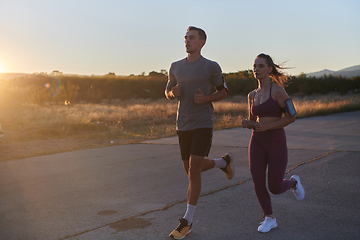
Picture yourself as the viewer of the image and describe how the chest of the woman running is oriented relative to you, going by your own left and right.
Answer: facing the viewer and to the left of the viewer

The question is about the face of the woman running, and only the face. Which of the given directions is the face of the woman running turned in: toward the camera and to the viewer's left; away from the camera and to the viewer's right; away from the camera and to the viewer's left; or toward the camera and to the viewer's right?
toward the camera and to the viewer's left
